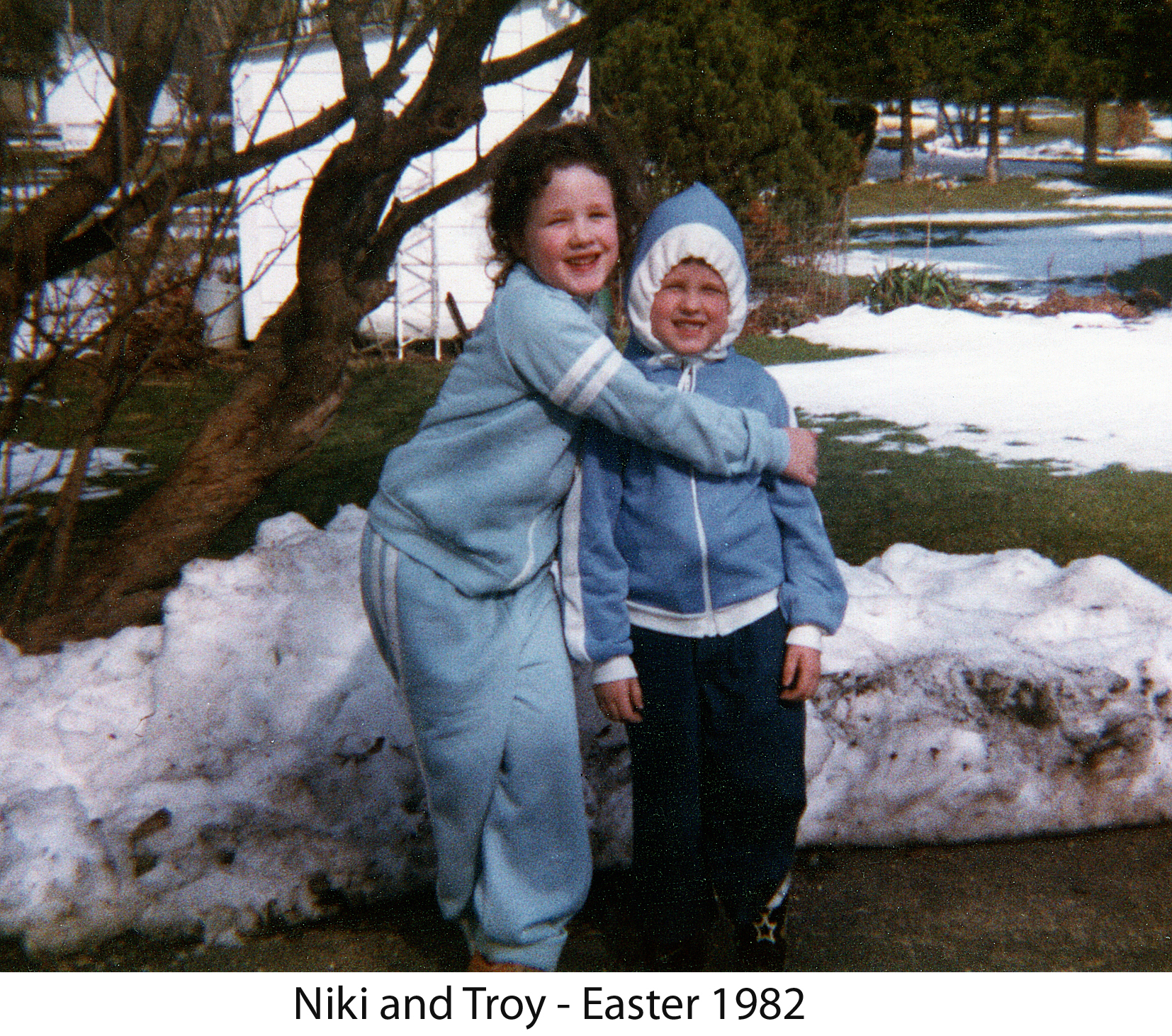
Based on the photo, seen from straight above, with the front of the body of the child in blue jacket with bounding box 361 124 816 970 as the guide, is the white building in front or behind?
behind

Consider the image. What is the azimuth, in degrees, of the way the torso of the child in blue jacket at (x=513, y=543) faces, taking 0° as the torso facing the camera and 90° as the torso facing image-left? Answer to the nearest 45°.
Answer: approximately 315°

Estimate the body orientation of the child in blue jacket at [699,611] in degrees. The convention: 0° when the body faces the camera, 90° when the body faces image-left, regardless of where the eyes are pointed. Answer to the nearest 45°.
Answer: approximately 0°

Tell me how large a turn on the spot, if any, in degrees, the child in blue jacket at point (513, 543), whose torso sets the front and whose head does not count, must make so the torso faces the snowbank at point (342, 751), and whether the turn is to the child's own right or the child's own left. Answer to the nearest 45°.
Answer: approximately 180°

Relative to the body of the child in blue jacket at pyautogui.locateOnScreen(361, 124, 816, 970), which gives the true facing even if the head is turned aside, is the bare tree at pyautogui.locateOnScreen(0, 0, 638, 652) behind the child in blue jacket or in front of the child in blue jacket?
behind

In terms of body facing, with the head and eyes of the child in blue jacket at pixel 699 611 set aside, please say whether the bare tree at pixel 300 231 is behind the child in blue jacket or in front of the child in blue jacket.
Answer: behind
